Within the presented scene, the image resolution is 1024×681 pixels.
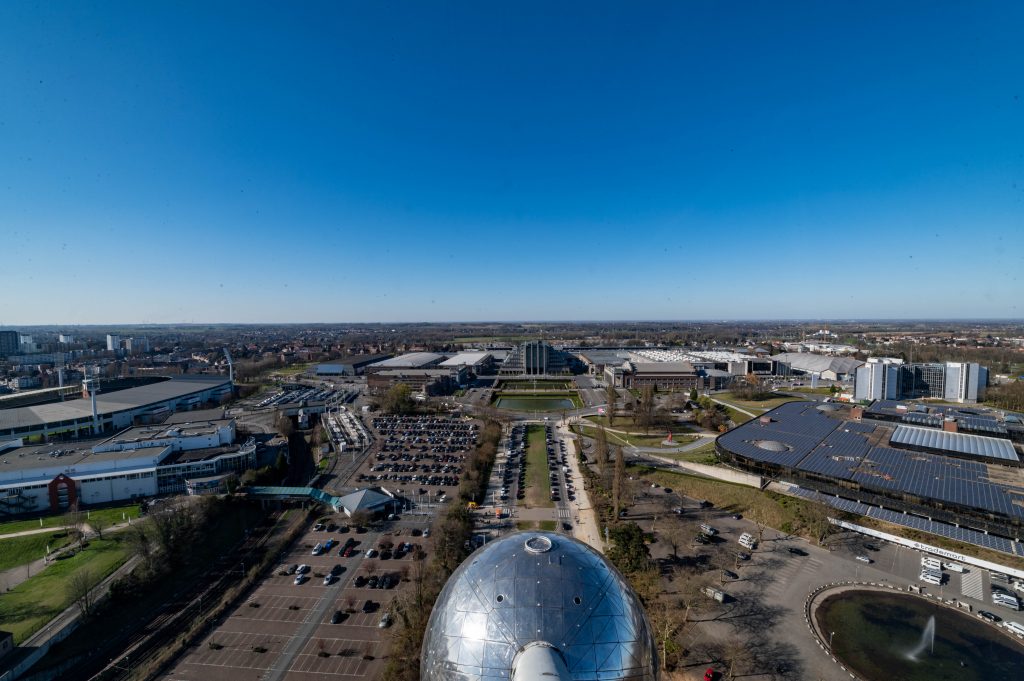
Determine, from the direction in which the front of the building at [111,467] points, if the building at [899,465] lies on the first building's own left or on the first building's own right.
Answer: on the first building's own left

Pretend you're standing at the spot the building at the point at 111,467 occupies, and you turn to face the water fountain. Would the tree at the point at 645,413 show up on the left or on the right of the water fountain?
left

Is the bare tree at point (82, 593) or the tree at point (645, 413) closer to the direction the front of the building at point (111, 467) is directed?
the bare tree

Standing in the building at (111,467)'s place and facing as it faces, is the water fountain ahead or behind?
ahead

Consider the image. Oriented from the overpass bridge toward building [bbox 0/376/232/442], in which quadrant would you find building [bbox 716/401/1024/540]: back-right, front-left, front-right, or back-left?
back-right

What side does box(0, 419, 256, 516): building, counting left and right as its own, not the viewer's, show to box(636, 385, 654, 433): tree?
left

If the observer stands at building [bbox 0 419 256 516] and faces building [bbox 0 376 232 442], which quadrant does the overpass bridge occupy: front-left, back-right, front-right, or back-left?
back-right

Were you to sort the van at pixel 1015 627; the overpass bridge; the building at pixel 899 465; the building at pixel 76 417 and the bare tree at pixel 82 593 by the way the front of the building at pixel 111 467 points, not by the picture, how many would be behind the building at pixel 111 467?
1

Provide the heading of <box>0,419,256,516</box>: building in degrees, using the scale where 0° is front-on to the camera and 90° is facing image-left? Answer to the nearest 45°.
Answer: approximately 0°

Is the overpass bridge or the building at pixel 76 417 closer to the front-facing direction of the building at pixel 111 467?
the overpass bridge

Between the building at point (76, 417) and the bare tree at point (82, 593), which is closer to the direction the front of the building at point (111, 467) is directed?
the bare tree

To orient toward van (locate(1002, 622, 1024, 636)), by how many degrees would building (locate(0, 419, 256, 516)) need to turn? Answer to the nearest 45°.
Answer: approximately 45° to its left

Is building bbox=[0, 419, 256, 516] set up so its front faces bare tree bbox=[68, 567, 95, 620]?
yes

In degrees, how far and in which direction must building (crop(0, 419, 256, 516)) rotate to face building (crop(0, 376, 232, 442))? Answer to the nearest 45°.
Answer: approximately 180°

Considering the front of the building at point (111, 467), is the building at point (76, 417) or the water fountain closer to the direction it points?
the water fountain

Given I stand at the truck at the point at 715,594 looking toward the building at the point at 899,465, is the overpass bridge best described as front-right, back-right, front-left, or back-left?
back-left
